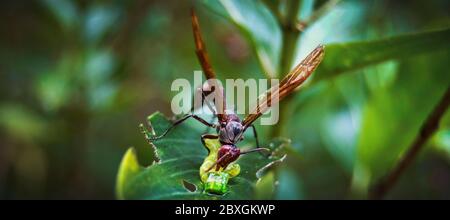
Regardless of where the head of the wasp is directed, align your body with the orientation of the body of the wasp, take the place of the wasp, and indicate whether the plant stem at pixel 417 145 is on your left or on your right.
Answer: on your left

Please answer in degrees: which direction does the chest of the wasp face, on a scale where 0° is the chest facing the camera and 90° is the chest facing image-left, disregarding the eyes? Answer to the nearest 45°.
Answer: approximately 0°

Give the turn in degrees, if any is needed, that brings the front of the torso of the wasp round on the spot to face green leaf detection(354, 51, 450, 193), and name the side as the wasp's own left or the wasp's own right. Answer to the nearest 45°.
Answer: approximately 135° to the wasp's own left
